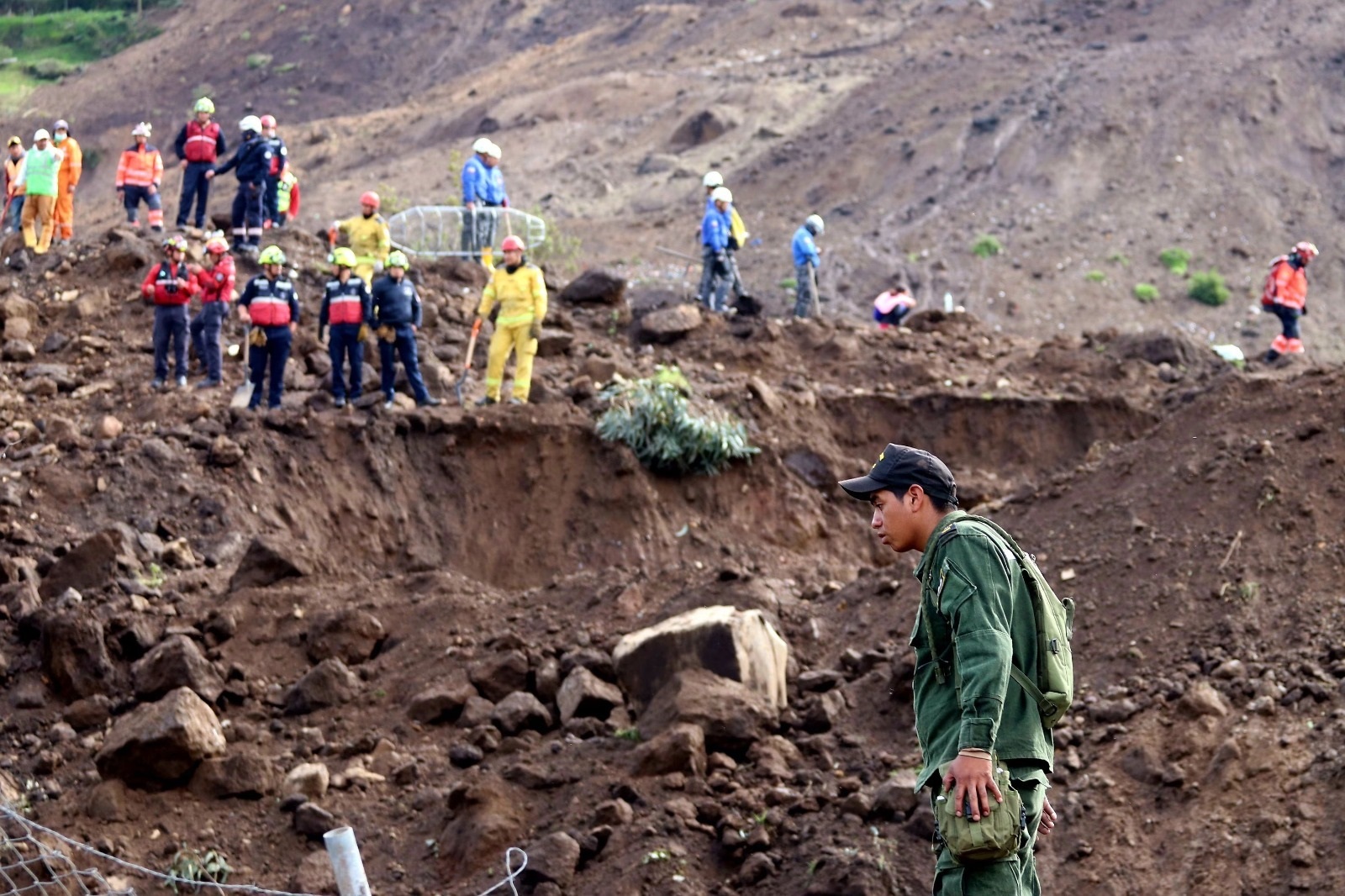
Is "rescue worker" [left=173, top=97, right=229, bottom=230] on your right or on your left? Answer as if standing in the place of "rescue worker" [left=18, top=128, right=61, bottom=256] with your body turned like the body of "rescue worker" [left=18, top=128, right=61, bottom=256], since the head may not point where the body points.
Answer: on your left

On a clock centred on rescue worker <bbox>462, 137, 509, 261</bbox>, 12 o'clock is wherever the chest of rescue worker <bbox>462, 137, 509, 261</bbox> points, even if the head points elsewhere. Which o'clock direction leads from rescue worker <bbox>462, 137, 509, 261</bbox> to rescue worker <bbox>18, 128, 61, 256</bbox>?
rescue worker <bbox>18, 128, 61, 256</bbox> is roughly at 4 o'clock from rescue worker <bbox>462, 137, 509, 261</bbox>.

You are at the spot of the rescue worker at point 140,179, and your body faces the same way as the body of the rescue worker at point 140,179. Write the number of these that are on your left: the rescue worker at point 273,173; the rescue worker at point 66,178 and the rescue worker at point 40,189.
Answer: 1

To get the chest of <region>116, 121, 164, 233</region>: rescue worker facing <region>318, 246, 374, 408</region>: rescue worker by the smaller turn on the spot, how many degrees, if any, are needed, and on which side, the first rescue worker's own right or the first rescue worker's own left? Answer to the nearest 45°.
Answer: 0° — they already face them

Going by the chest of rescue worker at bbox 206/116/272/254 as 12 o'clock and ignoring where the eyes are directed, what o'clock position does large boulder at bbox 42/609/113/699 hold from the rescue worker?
The large boulder is roughly at 11 o'clock from the rescue worker.

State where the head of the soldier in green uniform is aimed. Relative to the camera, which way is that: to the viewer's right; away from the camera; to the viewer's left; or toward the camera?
to the viewer's left

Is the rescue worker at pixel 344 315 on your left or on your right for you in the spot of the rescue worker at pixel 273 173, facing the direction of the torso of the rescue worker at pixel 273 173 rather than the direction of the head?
on your left

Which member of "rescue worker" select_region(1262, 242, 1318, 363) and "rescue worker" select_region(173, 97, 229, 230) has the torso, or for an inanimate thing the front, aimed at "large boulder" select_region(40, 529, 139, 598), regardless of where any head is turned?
"rescue worker" select_region(173, 97, 229, 230)

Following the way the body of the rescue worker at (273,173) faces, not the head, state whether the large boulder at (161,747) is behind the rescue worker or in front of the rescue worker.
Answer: in front

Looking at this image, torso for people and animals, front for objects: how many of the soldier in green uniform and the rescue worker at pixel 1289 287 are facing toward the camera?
0

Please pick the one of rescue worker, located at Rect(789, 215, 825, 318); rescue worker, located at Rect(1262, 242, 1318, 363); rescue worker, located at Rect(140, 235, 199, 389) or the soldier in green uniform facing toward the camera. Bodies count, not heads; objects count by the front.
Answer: rescue worker, located at Rect(140, 235, 199, 389)

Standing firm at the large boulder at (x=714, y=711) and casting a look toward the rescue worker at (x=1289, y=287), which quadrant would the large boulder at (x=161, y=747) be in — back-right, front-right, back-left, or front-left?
back-left

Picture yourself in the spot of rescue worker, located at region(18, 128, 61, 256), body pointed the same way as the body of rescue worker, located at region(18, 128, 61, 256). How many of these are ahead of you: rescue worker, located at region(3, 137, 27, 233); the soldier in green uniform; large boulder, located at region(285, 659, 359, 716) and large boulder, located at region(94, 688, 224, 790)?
3

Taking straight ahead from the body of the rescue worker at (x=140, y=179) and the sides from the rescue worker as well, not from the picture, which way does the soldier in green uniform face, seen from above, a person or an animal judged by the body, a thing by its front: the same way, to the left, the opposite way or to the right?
to the right
